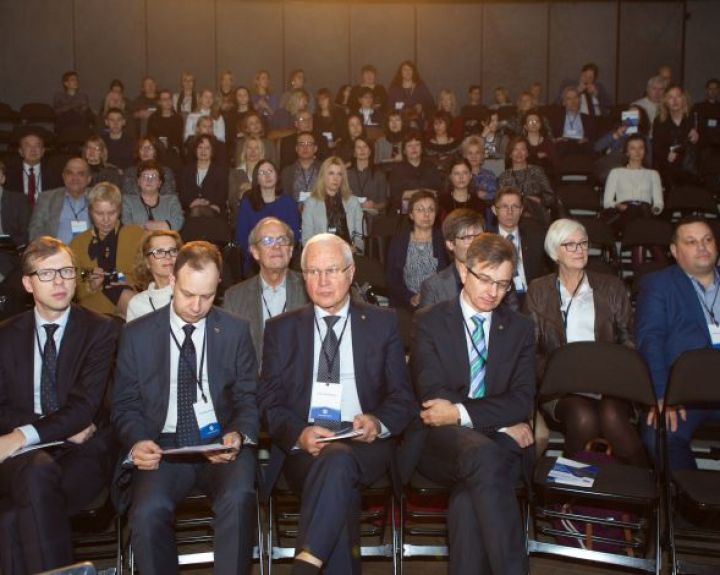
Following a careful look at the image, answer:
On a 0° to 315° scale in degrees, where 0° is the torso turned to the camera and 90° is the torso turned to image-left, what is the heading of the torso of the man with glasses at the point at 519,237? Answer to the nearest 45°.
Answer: approximately 0°

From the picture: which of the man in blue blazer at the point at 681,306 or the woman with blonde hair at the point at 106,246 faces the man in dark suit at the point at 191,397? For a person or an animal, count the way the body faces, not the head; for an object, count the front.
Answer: the woman with blonde hair

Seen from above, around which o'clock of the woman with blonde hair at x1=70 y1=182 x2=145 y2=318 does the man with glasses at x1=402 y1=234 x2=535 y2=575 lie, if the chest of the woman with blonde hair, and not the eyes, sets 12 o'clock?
The man with glasses is roughly at 11 o'clock from the woman with blonde hair.

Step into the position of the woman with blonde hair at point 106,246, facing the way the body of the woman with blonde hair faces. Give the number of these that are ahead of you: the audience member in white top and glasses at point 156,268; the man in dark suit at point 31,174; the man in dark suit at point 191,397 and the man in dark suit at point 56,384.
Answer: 3

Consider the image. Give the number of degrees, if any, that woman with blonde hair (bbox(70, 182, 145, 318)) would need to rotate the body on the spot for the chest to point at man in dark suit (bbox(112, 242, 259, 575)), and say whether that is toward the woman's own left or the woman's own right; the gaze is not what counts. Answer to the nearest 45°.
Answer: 0° — they already face them
